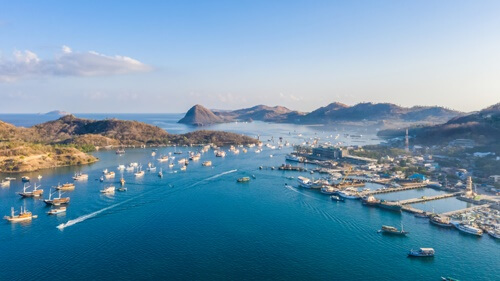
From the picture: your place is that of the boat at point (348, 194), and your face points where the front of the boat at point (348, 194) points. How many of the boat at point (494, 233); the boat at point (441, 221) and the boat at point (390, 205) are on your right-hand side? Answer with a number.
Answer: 0

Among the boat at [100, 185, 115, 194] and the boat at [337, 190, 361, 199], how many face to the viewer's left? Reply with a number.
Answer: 2

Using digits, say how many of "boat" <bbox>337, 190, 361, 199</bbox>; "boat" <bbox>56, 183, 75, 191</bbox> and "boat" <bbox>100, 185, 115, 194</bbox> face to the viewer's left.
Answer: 3

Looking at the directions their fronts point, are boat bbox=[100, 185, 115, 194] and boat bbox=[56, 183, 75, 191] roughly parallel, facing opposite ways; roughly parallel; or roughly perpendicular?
roughly parallel

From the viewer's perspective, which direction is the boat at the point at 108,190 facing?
to the viewer's left

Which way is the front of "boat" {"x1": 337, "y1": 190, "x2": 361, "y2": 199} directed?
to the viewer's left

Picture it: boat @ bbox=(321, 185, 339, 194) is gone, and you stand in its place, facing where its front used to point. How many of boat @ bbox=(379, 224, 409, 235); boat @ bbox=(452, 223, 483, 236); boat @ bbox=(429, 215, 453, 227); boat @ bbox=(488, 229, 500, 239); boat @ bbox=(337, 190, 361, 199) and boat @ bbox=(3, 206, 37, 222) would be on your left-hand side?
0

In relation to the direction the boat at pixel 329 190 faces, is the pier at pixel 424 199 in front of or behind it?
in front

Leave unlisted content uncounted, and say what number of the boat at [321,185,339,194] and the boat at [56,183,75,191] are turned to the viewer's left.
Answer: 1

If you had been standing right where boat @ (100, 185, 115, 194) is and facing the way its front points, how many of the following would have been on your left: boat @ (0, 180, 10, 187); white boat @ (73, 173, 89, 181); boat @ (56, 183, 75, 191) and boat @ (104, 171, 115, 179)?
0

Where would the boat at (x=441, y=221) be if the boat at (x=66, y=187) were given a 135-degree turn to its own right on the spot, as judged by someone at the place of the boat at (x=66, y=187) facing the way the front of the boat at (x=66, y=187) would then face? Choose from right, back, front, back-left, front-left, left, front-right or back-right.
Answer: right

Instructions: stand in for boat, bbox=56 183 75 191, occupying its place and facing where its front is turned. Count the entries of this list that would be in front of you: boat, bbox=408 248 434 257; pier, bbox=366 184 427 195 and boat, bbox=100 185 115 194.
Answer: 0

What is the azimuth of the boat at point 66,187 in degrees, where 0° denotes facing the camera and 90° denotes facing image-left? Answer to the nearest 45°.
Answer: approximately 90°

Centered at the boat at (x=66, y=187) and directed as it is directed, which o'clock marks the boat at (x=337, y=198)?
the boat at (x=337, y=198) is roughly at 7 o'clock from the boat at (x=66, y=187).
